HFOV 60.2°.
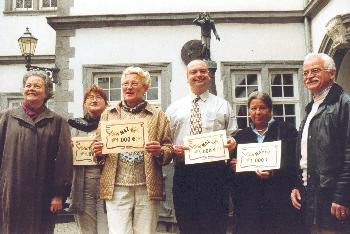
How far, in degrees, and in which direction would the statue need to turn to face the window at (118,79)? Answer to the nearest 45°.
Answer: approximately 90° to its right

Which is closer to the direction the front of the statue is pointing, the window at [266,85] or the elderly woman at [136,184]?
the elderly woman

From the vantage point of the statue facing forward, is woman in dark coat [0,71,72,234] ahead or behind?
ahead

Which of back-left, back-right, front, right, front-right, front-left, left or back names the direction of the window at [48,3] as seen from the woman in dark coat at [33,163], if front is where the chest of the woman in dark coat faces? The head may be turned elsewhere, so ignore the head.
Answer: back

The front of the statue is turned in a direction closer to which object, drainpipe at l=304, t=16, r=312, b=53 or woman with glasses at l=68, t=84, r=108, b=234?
the woman with glasses

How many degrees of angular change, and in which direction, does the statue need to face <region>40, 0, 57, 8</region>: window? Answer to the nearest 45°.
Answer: approximately 90° to its right

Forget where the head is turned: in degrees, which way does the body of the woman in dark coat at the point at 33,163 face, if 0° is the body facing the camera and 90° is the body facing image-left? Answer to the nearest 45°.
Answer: approximately 0°

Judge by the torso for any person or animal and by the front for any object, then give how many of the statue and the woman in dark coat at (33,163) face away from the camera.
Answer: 0

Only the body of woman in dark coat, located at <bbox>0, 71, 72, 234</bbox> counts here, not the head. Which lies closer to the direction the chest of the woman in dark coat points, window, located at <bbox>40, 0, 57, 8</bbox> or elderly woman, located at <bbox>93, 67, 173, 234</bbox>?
the elderly woman
